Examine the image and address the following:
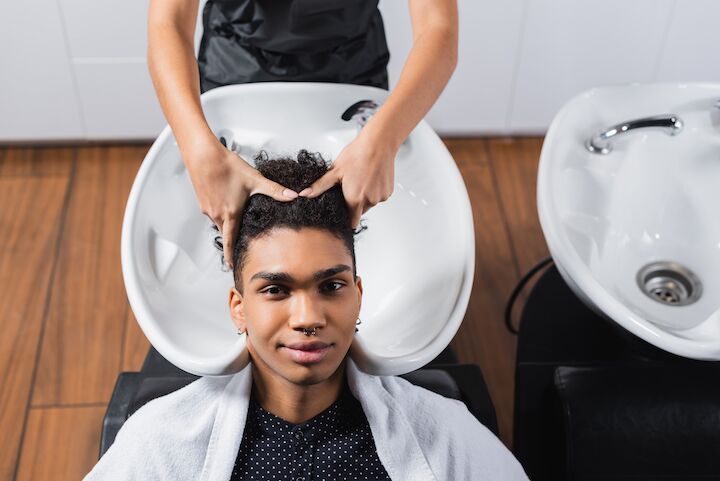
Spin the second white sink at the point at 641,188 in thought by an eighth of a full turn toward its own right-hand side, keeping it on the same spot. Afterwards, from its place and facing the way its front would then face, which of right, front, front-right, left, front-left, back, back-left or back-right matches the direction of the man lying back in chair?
front

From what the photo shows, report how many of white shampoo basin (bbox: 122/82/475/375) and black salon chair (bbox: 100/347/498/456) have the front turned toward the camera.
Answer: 2

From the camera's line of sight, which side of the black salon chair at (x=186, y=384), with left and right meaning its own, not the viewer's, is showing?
front

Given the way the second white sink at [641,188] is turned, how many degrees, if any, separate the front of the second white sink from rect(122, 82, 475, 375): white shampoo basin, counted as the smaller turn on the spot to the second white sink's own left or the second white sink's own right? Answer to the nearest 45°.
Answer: approximately 45° to the second white sink's own right

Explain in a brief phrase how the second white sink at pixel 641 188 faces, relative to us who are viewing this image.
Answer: facing the viewer

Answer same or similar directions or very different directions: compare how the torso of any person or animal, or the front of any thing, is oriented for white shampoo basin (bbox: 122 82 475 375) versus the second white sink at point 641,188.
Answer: same or similar directions

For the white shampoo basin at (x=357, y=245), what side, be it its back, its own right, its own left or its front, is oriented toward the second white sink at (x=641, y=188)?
left

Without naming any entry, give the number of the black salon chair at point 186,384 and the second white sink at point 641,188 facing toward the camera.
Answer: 2

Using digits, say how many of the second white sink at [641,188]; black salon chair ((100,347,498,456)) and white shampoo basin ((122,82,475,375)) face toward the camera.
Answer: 3

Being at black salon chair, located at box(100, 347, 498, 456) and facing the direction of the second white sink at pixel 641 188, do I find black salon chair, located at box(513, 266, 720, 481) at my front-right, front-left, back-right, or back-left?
front-right

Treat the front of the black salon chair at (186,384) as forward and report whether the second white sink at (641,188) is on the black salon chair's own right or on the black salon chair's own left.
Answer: on the black salon chair's own left
